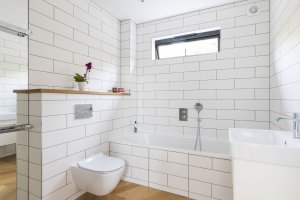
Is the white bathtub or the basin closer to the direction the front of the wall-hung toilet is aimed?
the basin

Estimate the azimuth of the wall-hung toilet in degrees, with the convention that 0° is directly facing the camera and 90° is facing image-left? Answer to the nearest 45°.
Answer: approximately 315°

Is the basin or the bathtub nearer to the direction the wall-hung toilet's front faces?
the basin
